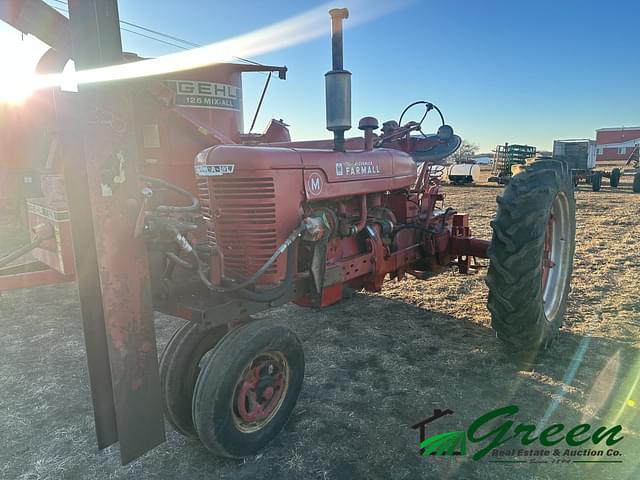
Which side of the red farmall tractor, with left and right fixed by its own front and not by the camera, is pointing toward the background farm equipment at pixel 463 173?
back

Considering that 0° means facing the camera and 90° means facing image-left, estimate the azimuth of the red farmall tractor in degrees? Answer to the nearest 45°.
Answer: approximately 45°

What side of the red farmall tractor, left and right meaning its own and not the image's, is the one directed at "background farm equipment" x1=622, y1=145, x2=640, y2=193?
back

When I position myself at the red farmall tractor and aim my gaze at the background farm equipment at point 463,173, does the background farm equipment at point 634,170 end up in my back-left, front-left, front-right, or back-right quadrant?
front-right

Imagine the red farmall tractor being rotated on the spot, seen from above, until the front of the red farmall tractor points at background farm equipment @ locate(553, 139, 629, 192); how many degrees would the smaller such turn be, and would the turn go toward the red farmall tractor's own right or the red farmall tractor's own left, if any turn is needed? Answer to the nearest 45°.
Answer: approximately 180°

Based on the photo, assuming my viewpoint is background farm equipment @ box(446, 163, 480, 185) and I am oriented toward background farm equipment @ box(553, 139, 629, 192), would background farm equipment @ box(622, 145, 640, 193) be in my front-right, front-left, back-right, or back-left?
front-left
